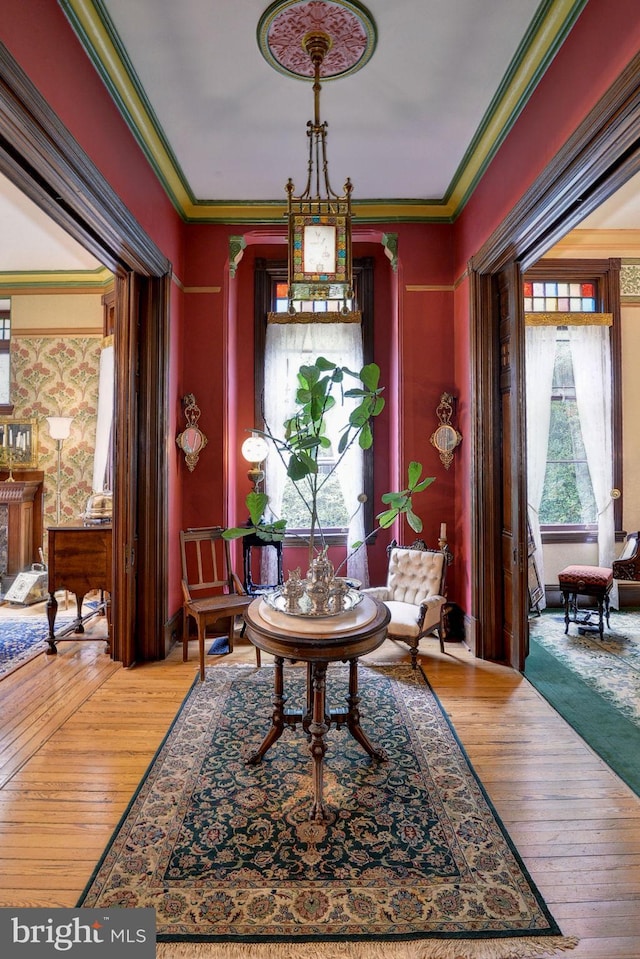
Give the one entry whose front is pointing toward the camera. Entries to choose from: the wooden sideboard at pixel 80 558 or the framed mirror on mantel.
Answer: the framed mirror on mantel

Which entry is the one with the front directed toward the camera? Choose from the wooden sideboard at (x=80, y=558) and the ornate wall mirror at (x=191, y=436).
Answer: the ornate wall mirror

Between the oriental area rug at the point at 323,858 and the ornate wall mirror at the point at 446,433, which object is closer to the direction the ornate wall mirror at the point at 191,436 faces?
the oriental area rug

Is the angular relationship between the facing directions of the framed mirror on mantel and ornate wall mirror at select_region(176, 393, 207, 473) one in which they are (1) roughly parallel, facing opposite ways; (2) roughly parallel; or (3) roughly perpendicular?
roughly parallel

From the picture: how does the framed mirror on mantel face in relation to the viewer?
toward the camera

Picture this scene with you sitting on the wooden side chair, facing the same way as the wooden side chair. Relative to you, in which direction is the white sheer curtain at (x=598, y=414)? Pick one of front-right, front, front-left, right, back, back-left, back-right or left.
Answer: front-left

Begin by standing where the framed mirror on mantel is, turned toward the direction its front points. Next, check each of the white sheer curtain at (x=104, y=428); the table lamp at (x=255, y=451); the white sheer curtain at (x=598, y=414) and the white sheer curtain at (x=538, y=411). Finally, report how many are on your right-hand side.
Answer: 0

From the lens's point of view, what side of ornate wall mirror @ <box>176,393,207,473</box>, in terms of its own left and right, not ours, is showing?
front

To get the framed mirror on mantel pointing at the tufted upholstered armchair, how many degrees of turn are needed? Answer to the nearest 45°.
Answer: approximately 45° to its left

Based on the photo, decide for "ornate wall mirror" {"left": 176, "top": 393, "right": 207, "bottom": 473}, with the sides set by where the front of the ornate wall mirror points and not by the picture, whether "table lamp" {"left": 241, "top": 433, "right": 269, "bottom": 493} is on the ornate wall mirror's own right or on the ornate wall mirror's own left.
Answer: on the ornate wall mirror's own left

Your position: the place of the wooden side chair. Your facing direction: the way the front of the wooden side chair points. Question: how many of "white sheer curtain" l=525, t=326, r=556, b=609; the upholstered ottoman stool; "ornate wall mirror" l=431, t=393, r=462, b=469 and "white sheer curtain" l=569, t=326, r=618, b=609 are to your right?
0

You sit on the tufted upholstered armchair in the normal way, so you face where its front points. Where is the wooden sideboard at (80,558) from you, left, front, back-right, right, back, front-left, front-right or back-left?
front-right

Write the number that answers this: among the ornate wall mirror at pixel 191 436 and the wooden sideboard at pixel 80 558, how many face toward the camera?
1

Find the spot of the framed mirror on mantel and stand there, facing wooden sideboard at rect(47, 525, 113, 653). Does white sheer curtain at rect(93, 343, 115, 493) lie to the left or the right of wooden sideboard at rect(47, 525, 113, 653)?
left
